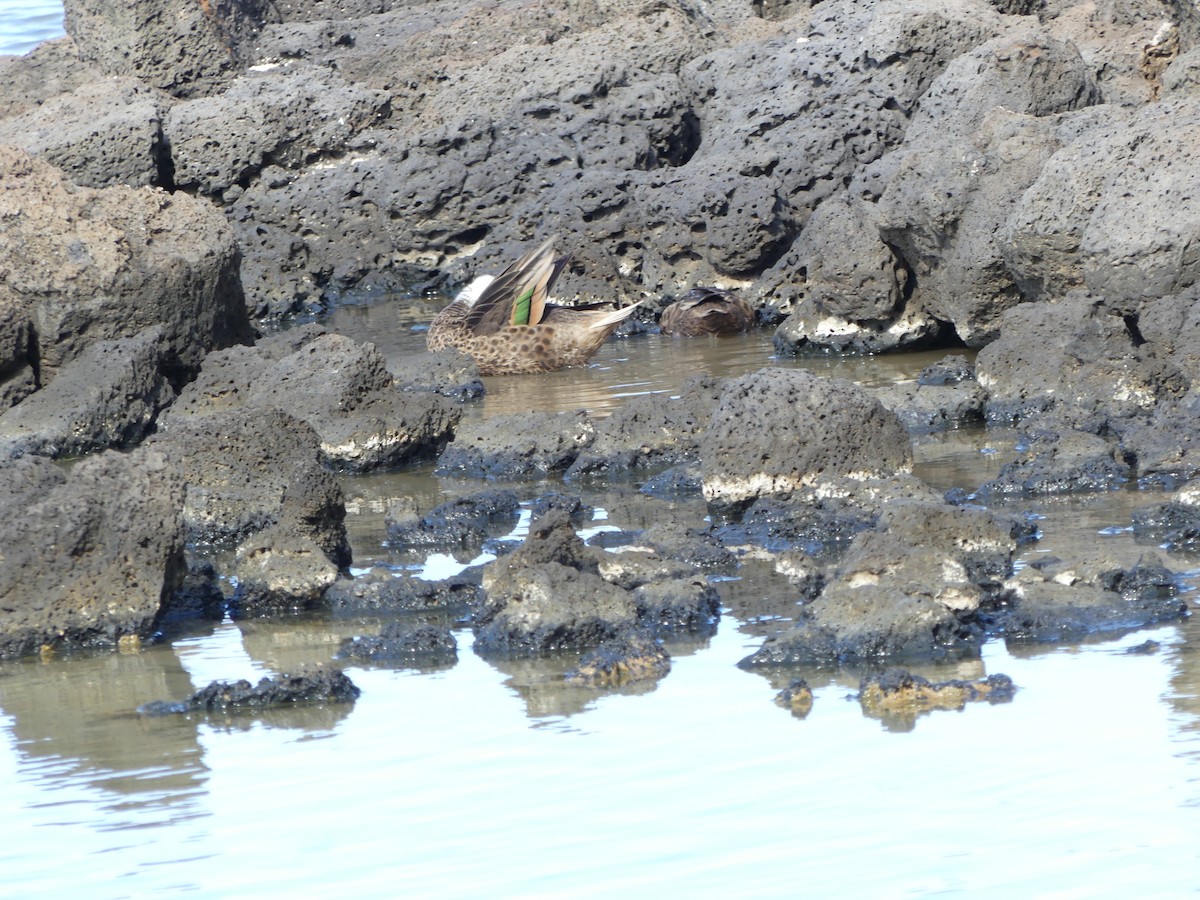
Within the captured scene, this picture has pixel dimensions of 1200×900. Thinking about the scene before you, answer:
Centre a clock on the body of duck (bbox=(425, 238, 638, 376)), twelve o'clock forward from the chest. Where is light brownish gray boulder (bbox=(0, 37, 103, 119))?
The light brownish gray boulder is roughly at 2 o'clock from the duck.

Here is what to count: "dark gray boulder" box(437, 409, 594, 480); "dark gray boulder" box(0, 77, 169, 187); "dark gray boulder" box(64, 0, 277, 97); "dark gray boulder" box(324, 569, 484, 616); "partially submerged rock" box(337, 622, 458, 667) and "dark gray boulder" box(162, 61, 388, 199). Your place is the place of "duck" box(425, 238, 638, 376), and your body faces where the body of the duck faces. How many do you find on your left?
3

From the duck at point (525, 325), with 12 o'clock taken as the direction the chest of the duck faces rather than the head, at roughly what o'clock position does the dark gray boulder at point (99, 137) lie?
The dark gray boulder is roughly at 2 o'clock from the duck.

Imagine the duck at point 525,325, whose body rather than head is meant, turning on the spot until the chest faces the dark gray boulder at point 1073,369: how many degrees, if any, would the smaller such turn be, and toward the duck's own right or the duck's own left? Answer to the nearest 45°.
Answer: approximately 135° to the duck's own left

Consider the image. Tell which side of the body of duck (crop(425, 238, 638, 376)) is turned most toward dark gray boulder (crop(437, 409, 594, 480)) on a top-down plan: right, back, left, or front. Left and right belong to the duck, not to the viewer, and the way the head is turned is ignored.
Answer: left

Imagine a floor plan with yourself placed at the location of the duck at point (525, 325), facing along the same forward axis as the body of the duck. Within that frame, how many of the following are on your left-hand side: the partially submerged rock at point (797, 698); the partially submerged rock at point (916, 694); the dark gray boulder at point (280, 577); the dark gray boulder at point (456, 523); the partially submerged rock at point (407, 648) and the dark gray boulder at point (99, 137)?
5

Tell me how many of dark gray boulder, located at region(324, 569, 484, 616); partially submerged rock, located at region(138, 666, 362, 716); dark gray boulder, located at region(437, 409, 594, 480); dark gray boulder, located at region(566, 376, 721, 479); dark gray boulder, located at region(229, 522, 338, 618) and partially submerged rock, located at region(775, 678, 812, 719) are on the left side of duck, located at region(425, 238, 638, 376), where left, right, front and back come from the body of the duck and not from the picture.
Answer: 6

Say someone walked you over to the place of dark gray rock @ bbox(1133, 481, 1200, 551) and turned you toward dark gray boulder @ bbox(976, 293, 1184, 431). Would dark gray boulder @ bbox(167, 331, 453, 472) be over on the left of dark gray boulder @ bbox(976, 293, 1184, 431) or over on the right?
left

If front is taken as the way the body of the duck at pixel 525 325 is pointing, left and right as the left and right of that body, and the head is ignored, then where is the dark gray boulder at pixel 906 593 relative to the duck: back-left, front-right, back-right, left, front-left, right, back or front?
left

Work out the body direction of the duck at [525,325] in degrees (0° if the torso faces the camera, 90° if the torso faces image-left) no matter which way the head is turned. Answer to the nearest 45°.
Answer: approximately 90°

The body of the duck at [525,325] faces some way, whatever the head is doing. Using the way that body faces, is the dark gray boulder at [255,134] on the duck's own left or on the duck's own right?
on the duck's own right

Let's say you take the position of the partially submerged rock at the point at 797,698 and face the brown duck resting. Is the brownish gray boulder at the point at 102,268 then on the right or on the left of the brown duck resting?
left

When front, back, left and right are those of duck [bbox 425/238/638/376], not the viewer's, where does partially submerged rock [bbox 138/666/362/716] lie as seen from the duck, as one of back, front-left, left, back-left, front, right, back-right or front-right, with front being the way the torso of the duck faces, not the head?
left

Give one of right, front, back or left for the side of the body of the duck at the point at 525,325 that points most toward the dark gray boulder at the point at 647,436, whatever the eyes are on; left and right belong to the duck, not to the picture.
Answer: left

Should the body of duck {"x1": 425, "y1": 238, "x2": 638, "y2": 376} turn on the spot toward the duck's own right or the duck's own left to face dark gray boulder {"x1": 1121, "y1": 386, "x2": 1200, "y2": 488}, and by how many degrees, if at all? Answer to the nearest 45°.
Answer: approximately 135° to the duck's own left
